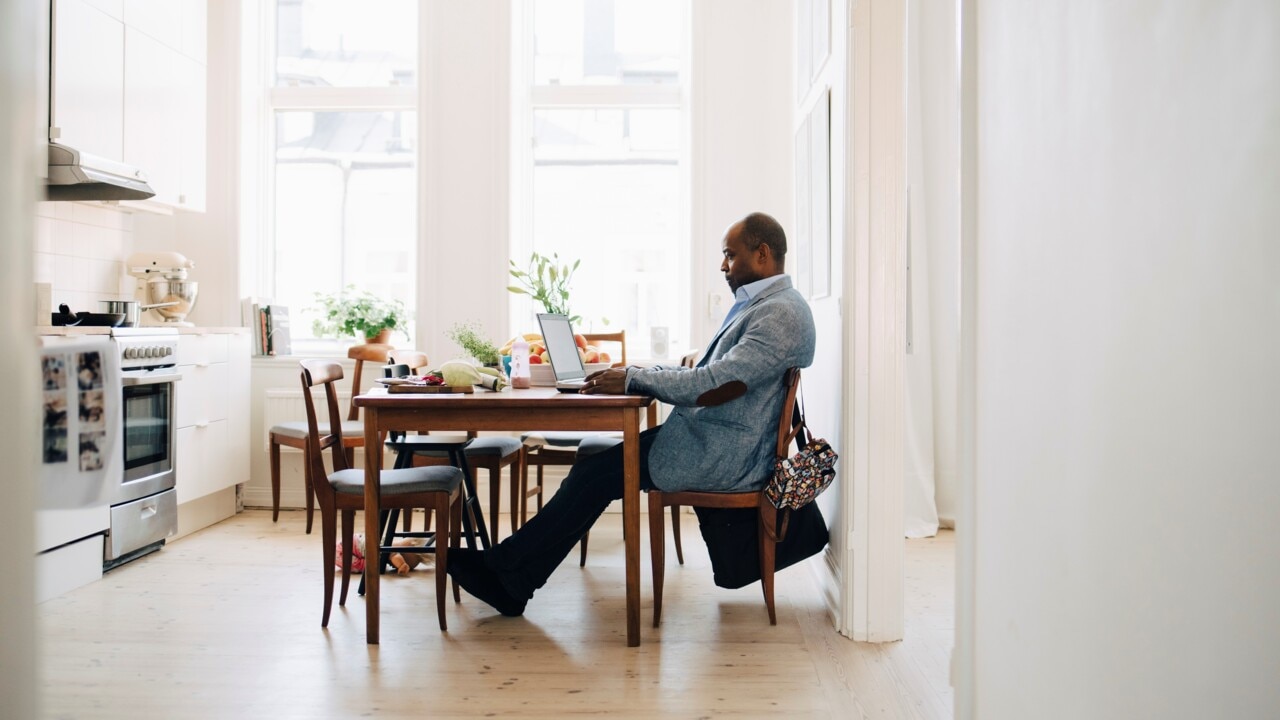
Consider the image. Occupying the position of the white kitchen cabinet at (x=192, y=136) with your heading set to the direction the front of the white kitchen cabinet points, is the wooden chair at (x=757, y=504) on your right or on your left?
on your right

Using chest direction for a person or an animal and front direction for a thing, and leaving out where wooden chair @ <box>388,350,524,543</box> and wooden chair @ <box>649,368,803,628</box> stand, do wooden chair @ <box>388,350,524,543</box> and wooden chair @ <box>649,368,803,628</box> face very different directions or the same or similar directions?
very different directions

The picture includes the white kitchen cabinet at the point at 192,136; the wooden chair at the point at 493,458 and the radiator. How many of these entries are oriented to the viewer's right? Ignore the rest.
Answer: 2

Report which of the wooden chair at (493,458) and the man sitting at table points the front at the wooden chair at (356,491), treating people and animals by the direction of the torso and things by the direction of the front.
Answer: the man sitting at table

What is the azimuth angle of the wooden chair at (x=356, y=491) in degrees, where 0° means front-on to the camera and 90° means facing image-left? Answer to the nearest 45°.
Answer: approximately 270°

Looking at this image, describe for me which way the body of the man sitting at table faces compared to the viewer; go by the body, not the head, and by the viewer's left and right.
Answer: facing to the left of the viewer

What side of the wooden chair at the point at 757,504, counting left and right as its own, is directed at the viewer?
left

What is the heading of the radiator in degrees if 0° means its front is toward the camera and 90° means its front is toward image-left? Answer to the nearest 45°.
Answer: approximately 0°
